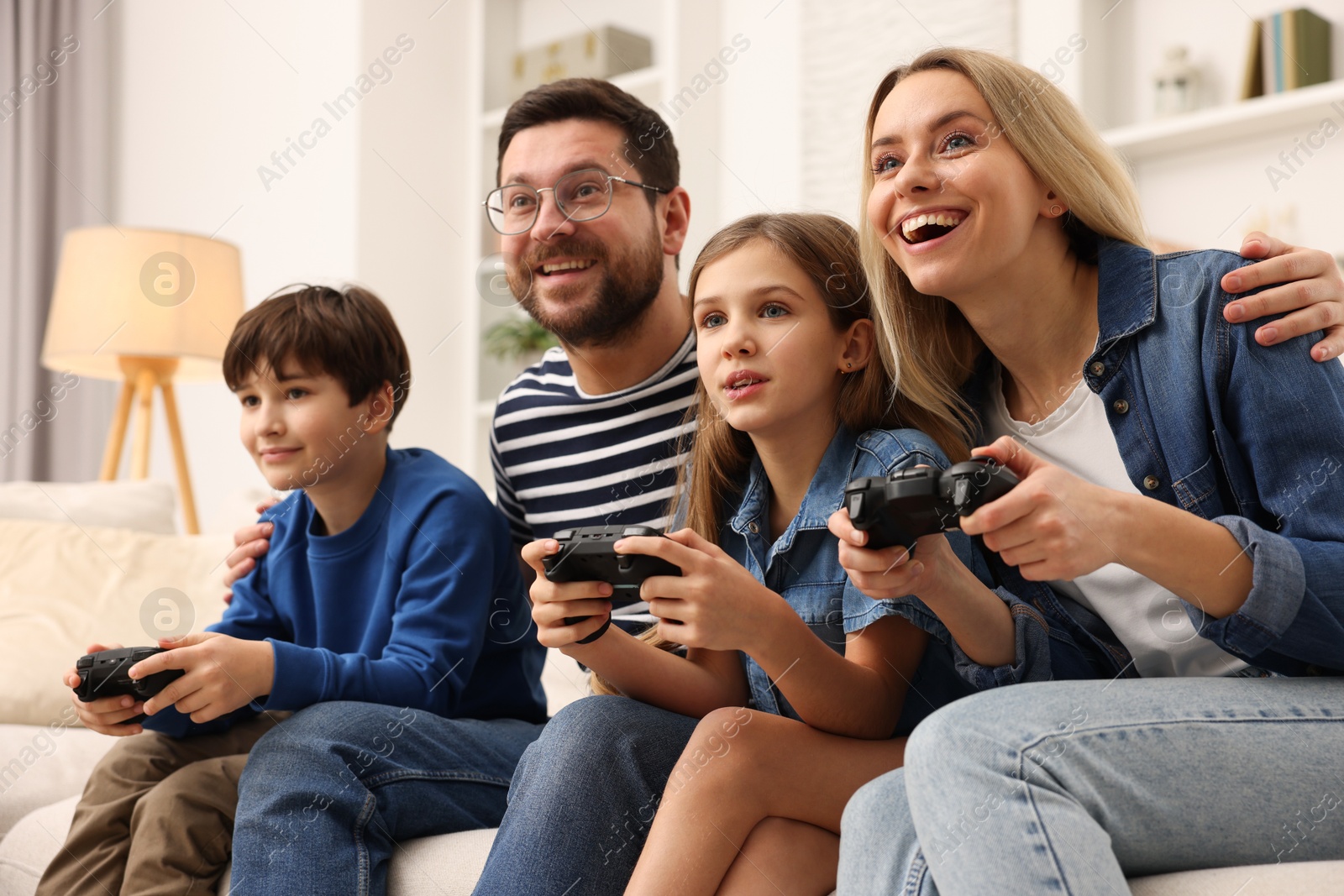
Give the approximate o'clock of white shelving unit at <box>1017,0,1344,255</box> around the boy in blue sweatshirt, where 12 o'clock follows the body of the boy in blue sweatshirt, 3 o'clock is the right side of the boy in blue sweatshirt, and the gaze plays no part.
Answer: The white shelving unit is roughly at 7 o'clock from the boy in blue sweatshirt.

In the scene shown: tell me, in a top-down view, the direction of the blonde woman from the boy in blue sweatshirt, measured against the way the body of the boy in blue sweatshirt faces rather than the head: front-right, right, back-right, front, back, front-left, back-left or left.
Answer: left

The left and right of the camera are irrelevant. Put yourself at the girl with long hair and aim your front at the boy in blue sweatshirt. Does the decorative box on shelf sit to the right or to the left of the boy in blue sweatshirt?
right

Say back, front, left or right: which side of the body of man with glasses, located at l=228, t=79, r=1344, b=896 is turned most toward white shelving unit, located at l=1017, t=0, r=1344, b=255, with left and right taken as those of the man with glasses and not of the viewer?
back

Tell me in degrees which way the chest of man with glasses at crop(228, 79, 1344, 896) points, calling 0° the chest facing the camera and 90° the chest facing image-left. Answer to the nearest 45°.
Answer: approximately 45°

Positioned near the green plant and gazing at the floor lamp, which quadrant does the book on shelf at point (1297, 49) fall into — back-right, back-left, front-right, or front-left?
back-left

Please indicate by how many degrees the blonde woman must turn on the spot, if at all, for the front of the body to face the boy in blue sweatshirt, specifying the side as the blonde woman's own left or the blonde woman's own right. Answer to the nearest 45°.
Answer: approximately 45° to the blonde woman's own right

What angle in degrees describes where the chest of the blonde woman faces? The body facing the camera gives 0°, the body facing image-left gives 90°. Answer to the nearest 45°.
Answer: approximately 45°

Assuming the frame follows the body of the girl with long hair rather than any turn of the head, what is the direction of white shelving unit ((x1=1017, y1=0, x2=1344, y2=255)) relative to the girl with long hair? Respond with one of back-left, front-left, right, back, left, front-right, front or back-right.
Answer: back
